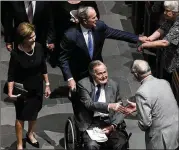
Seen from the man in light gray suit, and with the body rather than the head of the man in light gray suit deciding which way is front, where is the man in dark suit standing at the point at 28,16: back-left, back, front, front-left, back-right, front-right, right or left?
front

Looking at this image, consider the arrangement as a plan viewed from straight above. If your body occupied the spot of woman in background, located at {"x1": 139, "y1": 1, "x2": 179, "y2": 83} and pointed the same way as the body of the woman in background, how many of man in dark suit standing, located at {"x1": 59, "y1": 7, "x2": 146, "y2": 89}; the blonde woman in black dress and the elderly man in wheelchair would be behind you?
0

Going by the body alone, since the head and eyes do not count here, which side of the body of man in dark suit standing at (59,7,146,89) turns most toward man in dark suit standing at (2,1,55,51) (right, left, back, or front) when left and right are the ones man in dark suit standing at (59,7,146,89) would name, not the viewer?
back

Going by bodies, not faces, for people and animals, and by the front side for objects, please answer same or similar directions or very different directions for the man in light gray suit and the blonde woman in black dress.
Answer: very different directions

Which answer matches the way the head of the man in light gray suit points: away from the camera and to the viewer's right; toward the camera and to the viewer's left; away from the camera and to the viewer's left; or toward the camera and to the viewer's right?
away from the camera and to the viewer's left

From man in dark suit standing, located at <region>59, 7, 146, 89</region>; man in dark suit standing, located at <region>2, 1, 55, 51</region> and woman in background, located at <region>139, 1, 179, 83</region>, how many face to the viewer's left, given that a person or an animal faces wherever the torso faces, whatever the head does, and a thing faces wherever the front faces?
1

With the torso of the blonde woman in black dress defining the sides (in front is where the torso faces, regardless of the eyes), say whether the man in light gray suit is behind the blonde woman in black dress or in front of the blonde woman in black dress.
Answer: in front

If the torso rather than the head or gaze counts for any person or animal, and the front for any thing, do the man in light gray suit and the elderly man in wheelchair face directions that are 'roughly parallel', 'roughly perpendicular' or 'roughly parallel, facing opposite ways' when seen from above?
roughly parallel, facing opposite ways

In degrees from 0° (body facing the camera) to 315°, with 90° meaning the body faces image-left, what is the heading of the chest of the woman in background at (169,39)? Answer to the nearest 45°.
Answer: approximately 90°

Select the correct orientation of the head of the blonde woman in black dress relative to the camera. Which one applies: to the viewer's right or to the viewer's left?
to the viewer's right

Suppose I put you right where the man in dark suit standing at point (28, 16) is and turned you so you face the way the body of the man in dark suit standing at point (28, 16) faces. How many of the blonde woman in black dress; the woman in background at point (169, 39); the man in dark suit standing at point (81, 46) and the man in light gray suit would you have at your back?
0

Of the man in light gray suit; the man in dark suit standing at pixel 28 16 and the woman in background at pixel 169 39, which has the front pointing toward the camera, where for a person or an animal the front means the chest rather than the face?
the man in dark suit standing

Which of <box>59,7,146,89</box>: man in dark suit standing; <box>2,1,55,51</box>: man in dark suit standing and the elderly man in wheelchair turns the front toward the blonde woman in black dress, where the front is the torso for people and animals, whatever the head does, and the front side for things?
<box>2,1,55,51</box>: man in dark suit standing

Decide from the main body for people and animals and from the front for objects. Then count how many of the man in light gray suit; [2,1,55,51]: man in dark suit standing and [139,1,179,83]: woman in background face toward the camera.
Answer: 1

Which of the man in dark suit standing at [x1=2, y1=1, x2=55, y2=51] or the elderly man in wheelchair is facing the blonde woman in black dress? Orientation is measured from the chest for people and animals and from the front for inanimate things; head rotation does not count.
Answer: the man in dark suit standing

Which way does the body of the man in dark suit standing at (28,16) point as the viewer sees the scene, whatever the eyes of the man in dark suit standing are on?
toward the camera

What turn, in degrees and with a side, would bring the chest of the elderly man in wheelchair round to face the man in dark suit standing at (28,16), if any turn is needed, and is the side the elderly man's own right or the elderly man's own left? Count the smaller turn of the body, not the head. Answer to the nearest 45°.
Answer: approximately 180°

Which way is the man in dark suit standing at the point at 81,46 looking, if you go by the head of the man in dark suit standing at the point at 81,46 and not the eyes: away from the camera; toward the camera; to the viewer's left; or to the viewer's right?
to the viewer's right

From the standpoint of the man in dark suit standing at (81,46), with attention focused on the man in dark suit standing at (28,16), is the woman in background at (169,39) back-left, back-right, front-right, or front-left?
back-right

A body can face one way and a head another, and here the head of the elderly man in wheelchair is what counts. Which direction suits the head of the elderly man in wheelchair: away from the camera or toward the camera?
toward the camera

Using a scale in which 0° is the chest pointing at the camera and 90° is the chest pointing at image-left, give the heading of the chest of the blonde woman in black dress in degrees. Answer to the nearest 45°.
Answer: approximately 315°
